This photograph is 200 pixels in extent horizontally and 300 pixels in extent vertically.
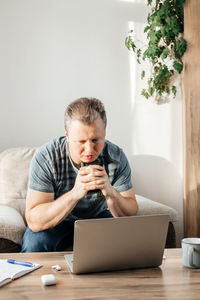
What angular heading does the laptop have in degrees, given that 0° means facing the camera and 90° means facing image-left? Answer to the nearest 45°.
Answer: approximately 135°

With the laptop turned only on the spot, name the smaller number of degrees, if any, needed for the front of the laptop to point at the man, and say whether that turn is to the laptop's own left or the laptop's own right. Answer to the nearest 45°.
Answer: approximately 45° to the laptop's own right

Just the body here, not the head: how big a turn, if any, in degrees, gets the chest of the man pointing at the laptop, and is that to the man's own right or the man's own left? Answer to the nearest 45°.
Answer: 0° — they already face it

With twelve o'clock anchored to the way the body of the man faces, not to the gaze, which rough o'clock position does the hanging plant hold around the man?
The hanging plant is roughly at 7 o'clock from the man.

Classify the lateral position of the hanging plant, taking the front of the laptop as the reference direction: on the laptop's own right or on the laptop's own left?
on the laptop's own right

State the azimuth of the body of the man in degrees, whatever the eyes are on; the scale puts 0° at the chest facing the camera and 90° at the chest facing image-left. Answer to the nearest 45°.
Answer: approximately 0°

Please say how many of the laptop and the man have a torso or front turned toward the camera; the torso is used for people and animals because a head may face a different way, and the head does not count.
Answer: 1

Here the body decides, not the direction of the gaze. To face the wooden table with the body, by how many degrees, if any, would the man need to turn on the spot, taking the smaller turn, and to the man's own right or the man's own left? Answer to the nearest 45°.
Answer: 0° — they already face it
